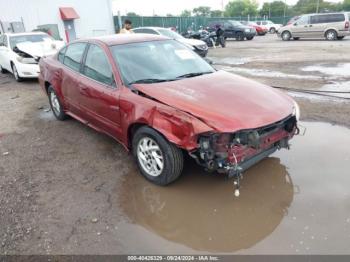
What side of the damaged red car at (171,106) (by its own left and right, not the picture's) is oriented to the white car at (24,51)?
back

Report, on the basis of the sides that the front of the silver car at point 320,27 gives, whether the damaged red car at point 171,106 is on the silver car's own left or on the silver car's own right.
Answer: on the silver car's own left

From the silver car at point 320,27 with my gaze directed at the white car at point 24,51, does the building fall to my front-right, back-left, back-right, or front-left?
front-right

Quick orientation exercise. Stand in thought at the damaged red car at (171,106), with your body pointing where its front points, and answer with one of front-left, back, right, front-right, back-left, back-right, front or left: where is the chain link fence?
back-left

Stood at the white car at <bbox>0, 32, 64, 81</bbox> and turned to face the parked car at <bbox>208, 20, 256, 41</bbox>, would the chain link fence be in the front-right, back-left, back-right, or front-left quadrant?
front-left

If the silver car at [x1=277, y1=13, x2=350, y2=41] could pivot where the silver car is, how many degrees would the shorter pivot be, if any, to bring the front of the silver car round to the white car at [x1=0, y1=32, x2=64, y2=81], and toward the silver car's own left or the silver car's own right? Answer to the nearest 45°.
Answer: approximately 45° to the silver car's own left

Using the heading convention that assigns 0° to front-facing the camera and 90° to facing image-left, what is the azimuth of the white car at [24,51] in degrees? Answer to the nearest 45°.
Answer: approximately 315°

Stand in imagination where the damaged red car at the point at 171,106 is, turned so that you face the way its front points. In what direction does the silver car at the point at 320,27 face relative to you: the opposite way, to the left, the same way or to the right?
the opposite way

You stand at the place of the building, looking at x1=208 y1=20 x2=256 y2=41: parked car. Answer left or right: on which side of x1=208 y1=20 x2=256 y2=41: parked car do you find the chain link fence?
left

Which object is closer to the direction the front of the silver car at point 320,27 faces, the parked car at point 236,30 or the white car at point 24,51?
the parked car

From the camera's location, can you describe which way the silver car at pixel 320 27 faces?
facing to the left of the viewer

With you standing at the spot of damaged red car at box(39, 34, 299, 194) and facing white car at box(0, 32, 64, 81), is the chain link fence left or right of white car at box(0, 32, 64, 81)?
right
